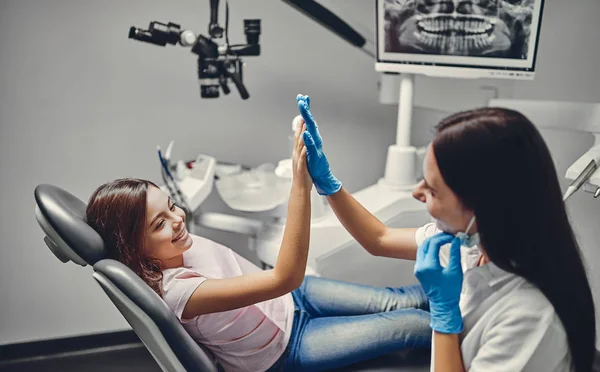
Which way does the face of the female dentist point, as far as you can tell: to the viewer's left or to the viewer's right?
to the viewer's left

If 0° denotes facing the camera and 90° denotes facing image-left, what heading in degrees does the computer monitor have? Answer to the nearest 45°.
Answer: approximately 0°

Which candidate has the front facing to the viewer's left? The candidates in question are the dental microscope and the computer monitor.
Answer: the dental microscope

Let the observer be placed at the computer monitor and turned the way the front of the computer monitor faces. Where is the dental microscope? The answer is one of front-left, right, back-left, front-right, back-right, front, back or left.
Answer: right

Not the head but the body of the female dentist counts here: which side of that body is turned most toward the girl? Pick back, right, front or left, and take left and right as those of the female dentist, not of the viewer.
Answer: front

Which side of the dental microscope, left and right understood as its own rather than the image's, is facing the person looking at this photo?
left

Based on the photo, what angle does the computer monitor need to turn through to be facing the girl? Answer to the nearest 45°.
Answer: approximately 45° to its right

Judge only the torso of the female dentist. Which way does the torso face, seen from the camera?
to the viewer's left

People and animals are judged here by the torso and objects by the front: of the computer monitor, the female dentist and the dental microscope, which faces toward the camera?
the computer monitor

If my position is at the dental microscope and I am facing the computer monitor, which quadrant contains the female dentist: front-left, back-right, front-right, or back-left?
front-right

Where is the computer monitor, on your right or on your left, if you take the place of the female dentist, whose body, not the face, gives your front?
on your right

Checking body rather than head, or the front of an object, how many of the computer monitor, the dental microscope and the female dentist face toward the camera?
1

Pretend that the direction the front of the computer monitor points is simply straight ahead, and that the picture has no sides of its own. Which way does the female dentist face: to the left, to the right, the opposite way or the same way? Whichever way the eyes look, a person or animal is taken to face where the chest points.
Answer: to the right

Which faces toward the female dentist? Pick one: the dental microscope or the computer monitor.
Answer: the computer monitor

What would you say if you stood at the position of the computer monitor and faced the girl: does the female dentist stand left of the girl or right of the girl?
left
